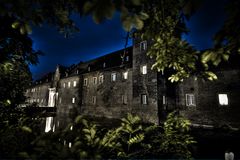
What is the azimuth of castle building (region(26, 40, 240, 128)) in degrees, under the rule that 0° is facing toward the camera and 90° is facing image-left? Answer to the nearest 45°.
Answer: approximately 45°
